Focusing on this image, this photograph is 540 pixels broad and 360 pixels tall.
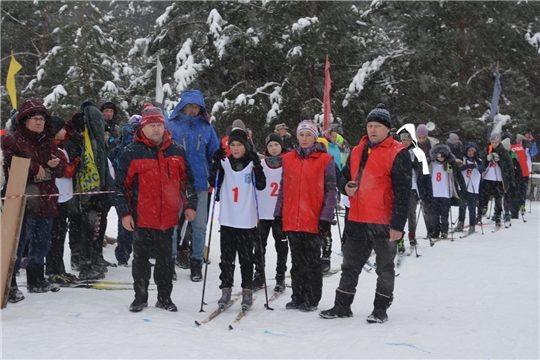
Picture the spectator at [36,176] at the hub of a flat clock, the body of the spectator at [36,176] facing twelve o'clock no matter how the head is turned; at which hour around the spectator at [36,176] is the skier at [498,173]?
the skier at [498,173] is roughly at 10 o'clock from the spectator at [36,176].

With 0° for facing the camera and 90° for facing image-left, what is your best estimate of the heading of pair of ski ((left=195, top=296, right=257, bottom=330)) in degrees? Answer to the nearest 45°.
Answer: approximately 45°

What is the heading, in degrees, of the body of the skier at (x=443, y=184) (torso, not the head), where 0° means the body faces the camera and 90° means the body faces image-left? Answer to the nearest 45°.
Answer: approximately 45°

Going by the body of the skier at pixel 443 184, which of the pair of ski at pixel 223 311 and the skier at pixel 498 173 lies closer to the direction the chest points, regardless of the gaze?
the pair of ski

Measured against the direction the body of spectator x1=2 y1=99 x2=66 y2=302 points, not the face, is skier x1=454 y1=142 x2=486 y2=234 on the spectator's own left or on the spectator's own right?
on the spectator's own left

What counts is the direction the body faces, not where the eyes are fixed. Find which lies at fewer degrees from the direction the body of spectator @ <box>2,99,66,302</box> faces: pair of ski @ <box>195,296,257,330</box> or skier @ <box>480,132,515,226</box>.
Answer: the pair of ski

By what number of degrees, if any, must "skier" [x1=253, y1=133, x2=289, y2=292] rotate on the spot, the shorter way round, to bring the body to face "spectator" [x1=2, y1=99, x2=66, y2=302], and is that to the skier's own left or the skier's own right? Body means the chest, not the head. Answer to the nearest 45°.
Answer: approximately 90° to the skier's own right

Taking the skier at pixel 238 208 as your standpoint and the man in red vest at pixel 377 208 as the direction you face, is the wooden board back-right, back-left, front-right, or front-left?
back-right

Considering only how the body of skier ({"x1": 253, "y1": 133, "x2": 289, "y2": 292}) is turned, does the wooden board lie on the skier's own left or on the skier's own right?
on the skier's own right

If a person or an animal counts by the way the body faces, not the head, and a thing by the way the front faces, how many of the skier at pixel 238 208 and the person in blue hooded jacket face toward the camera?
2

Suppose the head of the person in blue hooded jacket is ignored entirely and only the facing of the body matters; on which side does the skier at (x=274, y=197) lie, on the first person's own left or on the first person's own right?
on the first person's own left

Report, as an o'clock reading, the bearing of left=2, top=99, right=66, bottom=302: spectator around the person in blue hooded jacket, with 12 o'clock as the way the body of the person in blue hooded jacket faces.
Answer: The spectator is roughly at 2 o'clock from the person in blue hooded jacket.

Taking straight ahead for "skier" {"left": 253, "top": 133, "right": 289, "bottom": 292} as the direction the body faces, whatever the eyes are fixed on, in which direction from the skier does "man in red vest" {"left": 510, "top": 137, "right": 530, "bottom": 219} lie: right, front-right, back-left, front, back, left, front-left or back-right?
back-left

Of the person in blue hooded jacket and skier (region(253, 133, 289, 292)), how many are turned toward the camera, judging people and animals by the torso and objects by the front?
2
